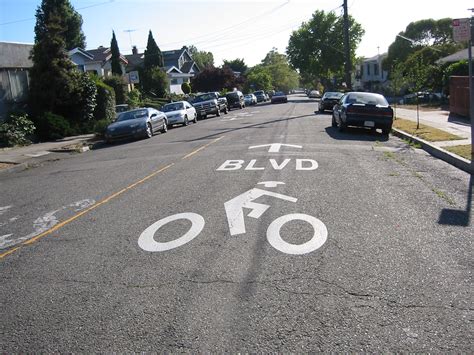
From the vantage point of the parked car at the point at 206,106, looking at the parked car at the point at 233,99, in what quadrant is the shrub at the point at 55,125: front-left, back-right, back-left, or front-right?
back-left

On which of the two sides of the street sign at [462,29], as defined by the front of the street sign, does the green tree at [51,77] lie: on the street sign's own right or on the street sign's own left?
on the street sign's own right

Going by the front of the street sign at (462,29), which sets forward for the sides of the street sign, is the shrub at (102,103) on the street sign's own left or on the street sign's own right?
on the street sign's own right

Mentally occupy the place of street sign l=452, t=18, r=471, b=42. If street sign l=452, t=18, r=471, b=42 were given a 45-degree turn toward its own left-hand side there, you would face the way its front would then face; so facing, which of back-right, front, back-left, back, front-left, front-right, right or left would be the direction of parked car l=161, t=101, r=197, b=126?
back

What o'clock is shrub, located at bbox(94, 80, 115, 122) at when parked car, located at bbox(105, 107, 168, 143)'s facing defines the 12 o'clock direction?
The shrub is roughly at 4 o'clock from the parked car.

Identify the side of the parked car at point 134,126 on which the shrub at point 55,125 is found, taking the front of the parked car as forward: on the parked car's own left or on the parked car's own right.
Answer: on the parked car's own right

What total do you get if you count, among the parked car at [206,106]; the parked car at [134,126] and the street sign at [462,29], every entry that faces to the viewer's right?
0

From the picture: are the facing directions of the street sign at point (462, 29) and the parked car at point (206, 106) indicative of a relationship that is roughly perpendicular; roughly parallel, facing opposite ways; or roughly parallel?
roughly parallel

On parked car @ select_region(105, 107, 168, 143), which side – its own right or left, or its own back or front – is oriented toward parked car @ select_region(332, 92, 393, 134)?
left

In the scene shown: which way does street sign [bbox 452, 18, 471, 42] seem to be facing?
toward the camera

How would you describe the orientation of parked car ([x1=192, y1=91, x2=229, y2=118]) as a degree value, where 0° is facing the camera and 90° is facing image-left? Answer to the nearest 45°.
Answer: approximately 45°

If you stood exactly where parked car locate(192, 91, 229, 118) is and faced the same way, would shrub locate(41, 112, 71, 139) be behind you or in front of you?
in front

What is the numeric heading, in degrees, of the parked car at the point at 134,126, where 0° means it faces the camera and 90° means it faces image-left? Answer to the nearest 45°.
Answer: approximately 45°

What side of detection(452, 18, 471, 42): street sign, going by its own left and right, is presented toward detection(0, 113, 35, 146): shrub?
right

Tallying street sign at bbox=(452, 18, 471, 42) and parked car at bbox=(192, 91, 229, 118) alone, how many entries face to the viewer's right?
0

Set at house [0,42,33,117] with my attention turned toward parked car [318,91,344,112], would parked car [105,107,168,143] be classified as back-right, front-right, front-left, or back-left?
front-right

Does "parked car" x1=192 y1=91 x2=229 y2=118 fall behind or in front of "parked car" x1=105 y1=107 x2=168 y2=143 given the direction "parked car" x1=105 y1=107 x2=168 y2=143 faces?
behind
